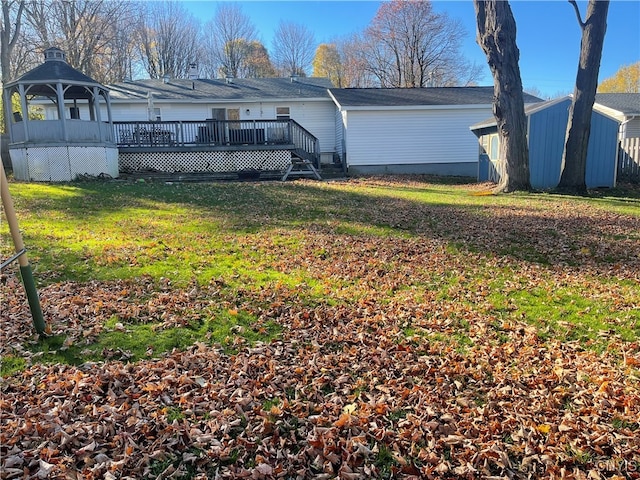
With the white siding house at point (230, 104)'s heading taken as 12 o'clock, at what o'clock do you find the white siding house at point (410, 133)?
the white siding house at point (410, 133) is roughly at 4 o'clock from the white siding house at point (230, 104).

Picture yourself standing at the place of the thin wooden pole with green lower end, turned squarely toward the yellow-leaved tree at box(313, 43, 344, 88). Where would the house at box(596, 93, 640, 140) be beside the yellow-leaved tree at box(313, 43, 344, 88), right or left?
right

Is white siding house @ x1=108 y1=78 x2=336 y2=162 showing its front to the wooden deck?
no

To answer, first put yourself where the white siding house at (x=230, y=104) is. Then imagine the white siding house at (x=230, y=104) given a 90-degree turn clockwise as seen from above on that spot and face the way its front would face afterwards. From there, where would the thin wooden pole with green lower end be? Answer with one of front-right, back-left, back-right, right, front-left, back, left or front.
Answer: right

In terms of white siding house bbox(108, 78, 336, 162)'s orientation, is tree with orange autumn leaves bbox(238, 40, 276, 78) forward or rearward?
forward

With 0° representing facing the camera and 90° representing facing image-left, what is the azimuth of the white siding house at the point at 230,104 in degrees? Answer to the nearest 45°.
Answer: approximately 180°

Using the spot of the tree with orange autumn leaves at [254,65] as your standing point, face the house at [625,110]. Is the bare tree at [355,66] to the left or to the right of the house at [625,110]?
left

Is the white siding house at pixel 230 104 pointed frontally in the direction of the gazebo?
no

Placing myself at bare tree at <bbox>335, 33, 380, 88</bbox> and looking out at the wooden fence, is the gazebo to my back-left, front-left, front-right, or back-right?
front-right

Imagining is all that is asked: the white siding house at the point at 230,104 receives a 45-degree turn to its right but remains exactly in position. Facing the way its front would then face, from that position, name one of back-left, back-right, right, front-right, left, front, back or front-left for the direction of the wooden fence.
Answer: right

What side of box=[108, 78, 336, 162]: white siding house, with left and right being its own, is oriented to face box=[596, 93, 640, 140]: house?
right

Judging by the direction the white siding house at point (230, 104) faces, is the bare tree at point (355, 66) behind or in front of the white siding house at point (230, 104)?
in front

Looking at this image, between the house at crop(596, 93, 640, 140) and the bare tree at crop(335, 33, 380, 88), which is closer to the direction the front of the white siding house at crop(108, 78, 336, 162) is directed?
the bare tree

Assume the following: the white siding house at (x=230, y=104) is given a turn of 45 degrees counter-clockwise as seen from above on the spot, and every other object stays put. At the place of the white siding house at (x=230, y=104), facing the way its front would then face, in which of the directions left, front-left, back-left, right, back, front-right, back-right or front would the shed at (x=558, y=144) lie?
back
